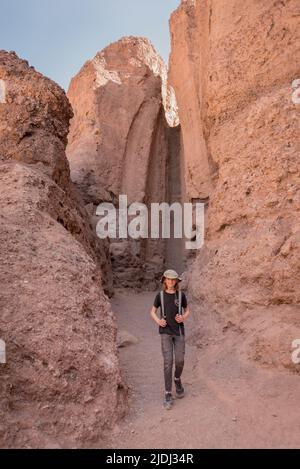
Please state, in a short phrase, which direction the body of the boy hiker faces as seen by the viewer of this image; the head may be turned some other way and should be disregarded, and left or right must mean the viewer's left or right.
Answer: facing the viewer

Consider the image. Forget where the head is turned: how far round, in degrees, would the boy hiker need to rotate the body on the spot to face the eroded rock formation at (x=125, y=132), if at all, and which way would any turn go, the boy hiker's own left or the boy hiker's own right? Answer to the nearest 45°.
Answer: approximately 180°

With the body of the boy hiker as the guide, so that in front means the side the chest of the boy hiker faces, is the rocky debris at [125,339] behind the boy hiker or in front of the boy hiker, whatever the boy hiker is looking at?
behind
